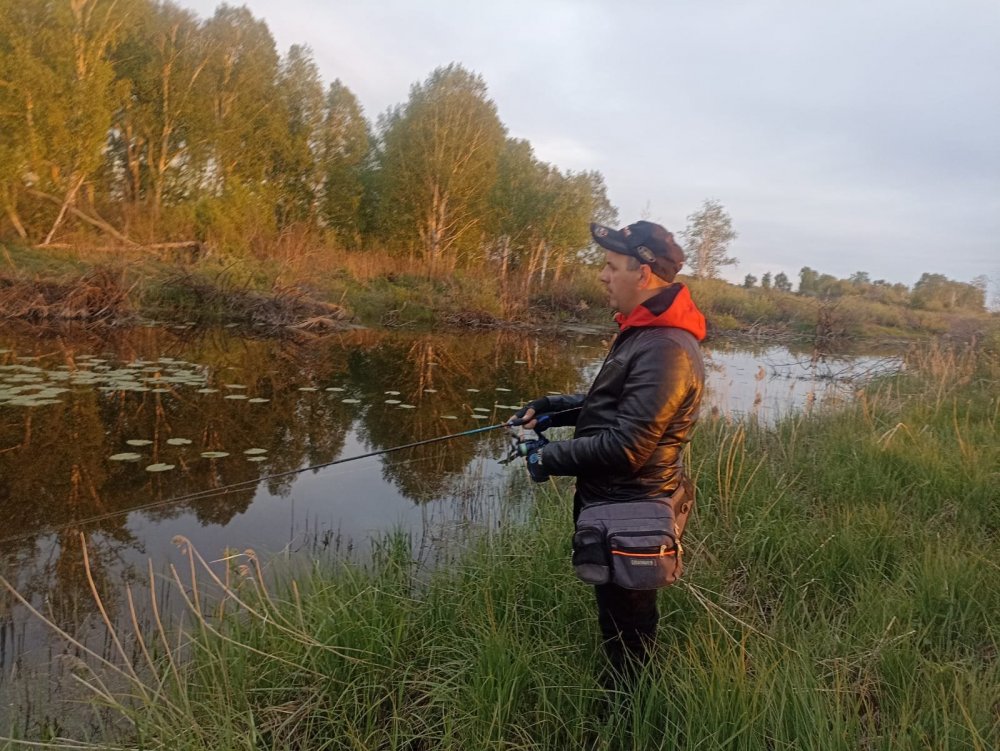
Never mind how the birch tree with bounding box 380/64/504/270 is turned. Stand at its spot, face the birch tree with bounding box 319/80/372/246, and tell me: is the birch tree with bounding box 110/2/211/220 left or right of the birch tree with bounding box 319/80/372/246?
left

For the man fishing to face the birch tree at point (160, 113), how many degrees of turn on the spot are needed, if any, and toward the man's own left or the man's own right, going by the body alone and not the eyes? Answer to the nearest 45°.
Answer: approximately 45° to the man's own right

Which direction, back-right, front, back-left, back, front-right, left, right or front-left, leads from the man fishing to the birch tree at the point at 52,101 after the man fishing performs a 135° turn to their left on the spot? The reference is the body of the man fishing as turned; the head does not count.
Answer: back

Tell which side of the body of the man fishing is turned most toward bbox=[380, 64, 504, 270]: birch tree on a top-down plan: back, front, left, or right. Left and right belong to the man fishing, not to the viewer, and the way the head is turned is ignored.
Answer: right

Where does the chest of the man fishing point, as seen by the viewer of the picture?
to the viewer's left

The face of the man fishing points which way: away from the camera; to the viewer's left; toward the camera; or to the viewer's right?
to the viewer's left

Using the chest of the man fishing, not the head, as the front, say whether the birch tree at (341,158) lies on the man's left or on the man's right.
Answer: on the man's right
